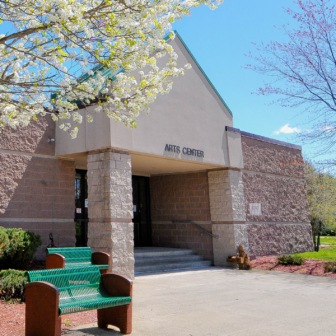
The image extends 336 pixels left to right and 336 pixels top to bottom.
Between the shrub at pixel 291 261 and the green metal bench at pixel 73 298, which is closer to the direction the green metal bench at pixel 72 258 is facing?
the green metal bench at pixel 73 298

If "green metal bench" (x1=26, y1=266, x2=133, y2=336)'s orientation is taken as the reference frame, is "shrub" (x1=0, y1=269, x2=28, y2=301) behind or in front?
behind

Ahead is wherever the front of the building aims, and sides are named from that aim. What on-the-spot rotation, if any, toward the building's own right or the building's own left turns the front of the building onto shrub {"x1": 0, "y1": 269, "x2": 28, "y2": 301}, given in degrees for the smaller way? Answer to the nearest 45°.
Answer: approximately 90° to the building's own right

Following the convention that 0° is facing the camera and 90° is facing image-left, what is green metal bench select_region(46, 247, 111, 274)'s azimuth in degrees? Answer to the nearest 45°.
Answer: approximately 315°

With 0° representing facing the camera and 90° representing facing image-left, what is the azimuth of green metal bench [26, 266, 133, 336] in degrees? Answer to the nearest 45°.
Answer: approximately 315°

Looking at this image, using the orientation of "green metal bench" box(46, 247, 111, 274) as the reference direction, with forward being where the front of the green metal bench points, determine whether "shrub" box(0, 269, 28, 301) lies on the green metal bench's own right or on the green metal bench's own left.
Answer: on the green metal bench's own right

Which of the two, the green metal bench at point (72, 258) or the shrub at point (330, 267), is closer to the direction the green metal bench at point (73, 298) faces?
the shrub

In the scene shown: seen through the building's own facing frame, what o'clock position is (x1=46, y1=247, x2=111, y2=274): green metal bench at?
The green metal bench is roughly at 2 o'clock from the building.

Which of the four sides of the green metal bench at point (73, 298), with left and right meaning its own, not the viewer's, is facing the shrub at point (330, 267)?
left

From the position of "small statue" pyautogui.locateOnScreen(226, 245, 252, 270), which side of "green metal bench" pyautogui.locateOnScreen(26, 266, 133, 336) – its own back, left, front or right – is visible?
left
